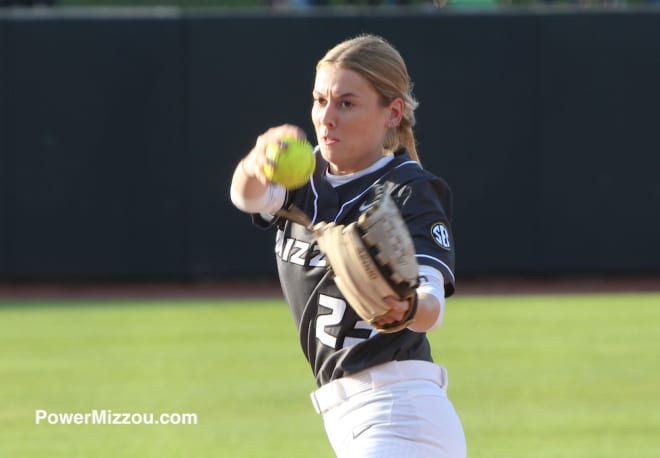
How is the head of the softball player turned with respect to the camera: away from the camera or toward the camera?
toward the camera

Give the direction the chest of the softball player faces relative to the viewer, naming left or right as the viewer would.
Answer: facing the viewer and to the left of the viewer
